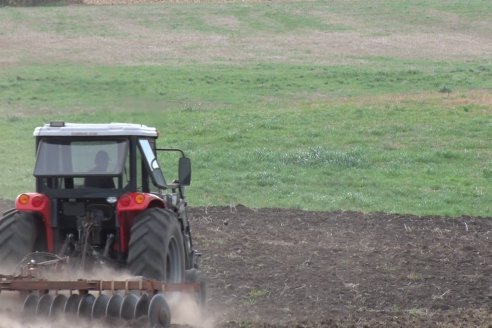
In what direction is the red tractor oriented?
away from the camera

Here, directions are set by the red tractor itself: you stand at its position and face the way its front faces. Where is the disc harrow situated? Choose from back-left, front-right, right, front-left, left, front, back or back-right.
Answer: back
